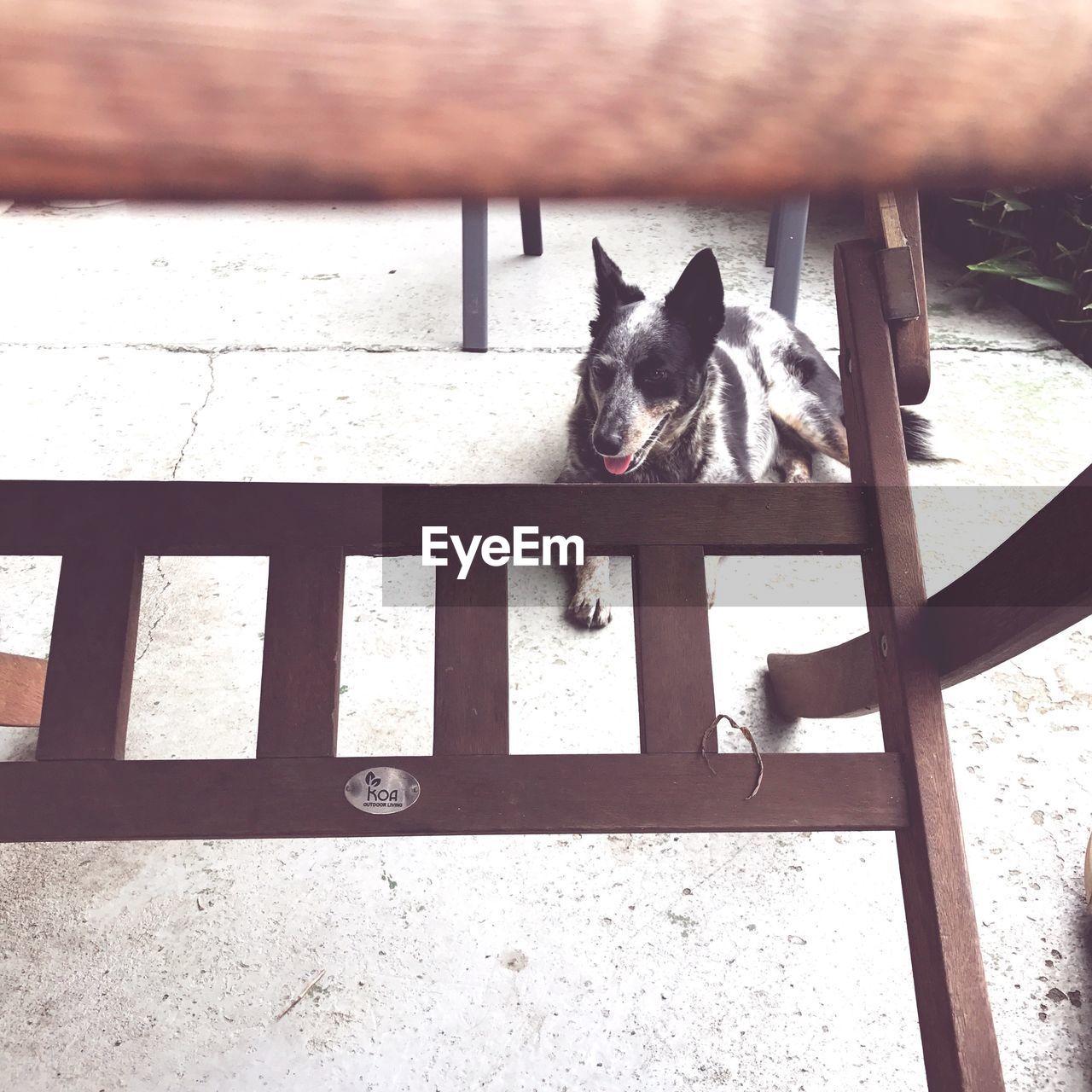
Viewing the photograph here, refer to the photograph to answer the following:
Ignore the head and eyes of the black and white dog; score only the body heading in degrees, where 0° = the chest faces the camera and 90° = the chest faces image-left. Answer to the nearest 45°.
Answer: approximately 45°
